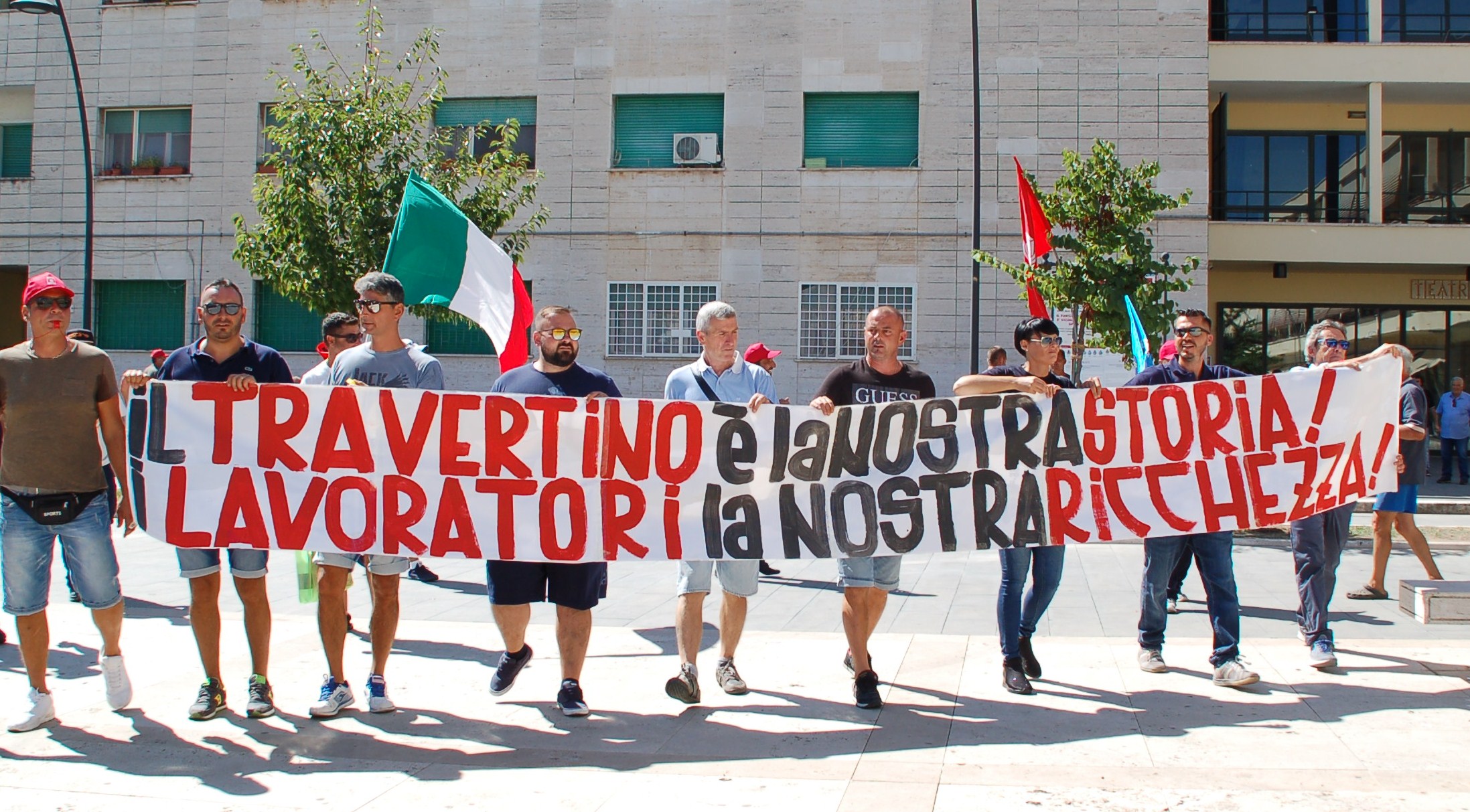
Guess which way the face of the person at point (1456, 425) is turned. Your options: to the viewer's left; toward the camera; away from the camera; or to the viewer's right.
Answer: toward the camera

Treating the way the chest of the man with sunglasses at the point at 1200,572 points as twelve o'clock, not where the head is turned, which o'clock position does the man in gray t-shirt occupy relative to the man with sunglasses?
The man in gray t-shirt is roughly at 2 o'clock from the man with sunglasses.

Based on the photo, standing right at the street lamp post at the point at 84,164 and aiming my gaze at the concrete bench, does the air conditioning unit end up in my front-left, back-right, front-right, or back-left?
front-left

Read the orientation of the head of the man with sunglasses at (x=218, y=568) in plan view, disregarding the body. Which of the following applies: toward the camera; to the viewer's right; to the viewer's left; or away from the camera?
toward the camera

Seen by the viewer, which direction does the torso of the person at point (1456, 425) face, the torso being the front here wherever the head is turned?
toward the camera

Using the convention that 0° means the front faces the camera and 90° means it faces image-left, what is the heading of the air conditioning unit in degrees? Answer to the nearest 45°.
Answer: approximately 0°

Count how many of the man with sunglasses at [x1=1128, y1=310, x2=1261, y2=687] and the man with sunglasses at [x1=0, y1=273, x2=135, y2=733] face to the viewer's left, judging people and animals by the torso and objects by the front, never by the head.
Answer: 0

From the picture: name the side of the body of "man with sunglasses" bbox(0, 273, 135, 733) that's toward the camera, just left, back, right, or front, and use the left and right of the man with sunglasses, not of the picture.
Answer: front

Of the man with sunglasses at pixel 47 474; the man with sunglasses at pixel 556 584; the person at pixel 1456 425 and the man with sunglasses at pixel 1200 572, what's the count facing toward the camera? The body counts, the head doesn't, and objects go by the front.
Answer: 4

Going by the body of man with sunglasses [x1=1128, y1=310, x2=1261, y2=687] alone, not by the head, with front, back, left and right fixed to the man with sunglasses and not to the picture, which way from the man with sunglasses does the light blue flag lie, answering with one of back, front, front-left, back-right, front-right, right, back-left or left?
back

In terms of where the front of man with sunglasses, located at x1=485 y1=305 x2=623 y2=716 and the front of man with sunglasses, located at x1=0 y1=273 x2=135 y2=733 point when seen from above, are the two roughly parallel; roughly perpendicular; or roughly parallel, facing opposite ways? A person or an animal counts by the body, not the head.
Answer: roughly parallel
